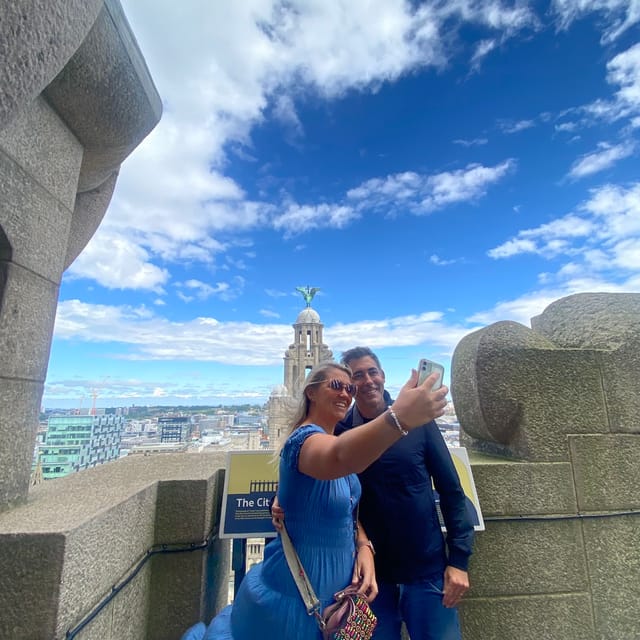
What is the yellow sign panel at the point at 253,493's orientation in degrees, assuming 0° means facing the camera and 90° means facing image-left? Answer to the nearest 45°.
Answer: approximately 0°

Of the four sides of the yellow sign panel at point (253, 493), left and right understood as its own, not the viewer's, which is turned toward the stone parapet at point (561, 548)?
left

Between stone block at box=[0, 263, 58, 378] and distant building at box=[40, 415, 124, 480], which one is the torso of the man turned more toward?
the stone block

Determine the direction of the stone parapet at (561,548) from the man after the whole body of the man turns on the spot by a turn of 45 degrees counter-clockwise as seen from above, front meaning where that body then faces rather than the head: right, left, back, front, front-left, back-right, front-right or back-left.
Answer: left

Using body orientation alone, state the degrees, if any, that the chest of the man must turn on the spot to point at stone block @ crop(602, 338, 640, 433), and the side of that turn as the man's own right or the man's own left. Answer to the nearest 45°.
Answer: approximately 135° to the man's own left

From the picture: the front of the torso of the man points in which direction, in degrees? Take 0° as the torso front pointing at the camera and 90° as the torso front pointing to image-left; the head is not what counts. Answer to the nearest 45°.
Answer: approximately 0°

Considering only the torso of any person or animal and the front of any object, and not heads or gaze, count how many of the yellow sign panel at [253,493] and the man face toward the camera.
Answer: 2

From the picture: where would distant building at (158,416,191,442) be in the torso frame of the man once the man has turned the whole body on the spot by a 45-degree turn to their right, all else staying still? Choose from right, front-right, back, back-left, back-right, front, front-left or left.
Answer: right

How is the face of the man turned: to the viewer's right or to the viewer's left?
to the viewer's right

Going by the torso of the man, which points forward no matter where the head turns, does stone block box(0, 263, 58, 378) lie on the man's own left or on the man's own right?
on the man's own right
